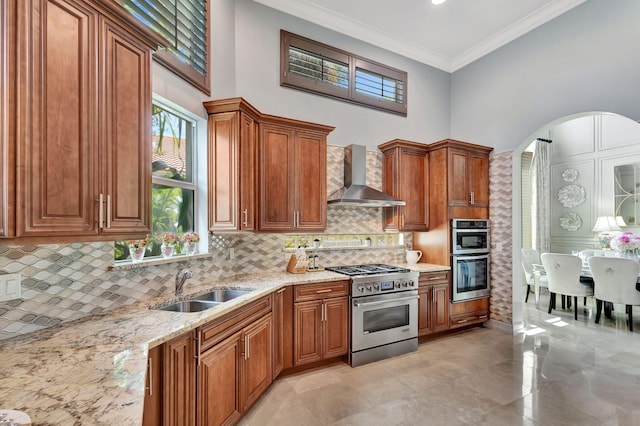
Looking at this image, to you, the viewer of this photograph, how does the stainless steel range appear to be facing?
facing the viewer and to the right of the viewer

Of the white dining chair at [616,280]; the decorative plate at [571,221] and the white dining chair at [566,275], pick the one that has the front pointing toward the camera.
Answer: the decorative plate

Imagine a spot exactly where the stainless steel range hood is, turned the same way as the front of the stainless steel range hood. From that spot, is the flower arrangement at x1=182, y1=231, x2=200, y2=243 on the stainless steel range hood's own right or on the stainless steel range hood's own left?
on the stainless steel range hood's own right

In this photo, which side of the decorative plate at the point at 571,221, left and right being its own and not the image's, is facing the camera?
front

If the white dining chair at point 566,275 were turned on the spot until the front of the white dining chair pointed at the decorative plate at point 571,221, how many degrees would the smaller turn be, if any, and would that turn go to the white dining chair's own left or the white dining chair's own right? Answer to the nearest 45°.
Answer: approximately 45° to the white dining chair's own left

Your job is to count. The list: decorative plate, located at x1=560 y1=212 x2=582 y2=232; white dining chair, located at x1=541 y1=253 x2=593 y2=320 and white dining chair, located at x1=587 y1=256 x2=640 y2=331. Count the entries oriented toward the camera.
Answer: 1

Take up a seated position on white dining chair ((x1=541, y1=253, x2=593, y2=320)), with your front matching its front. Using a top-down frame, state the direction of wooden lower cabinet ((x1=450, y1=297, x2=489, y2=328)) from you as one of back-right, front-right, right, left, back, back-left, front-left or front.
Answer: back

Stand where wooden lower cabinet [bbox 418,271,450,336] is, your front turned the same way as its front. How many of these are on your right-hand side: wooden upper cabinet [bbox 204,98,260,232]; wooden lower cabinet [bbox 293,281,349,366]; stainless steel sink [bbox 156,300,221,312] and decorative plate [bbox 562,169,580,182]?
3

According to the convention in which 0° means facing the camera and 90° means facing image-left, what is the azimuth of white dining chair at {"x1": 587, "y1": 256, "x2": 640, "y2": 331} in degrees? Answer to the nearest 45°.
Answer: approximately 225°

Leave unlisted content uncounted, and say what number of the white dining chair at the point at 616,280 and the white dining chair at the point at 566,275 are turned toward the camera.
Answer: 0

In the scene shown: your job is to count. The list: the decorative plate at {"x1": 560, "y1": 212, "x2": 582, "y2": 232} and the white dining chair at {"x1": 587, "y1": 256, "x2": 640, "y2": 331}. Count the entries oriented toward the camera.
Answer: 1
